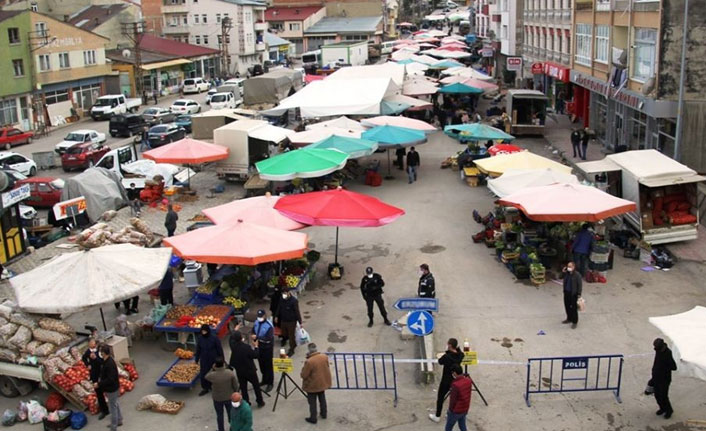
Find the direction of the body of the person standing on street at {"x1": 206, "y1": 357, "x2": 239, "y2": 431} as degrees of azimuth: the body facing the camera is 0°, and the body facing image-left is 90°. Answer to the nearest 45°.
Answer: approximately 180°

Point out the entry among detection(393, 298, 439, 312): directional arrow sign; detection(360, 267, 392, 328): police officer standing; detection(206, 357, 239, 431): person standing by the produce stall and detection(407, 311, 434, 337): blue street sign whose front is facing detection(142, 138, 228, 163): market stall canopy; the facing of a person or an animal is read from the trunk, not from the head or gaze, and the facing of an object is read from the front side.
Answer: detection(206, 357, 239, 431): person standing by the produce stall

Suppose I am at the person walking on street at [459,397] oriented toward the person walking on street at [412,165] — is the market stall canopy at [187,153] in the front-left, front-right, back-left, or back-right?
front-left

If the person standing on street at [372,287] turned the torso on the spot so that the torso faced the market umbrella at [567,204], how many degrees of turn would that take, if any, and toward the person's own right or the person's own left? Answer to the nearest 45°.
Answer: approximately 135° to the person's own left

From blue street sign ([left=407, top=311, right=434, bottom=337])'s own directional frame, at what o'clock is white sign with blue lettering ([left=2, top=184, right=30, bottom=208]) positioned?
The white sign with blue lettering is roughly at 4 o'clock from the blue street sign.

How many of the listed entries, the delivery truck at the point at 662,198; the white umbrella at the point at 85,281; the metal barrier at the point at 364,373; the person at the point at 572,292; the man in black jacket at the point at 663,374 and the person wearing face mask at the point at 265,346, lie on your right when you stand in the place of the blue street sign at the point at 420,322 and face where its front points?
3

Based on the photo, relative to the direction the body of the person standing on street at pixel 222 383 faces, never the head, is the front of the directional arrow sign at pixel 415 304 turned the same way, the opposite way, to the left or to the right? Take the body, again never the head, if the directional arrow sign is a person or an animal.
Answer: the opposite way

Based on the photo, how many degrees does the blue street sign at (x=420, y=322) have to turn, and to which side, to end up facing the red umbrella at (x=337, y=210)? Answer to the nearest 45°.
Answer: approximately 180°

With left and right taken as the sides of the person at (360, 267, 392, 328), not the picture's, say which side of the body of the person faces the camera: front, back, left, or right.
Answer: front

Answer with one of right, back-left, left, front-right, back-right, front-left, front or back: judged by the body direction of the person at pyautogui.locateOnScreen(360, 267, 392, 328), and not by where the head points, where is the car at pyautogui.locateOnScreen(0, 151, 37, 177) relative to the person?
back-right

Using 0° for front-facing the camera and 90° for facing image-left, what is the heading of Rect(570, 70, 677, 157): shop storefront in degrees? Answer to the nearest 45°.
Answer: approximately 45°

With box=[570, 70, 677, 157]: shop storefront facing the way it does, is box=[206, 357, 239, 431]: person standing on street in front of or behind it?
in front

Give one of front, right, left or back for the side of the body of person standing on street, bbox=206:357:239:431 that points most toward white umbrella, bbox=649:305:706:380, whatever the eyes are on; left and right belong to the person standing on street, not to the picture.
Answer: right

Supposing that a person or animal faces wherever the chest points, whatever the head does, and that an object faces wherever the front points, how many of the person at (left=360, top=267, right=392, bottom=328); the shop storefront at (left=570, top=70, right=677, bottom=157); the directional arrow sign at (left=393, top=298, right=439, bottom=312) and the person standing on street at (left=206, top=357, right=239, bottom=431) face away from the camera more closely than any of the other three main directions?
1

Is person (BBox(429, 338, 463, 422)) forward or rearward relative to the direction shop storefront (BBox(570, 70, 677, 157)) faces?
forward

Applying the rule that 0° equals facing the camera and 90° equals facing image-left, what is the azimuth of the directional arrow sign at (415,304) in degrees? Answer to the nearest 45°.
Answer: approximately 0°

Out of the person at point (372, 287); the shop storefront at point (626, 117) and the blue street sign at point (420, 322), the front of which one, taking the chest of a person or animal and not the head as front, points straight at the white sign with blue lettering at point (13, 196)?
the shop storefront
